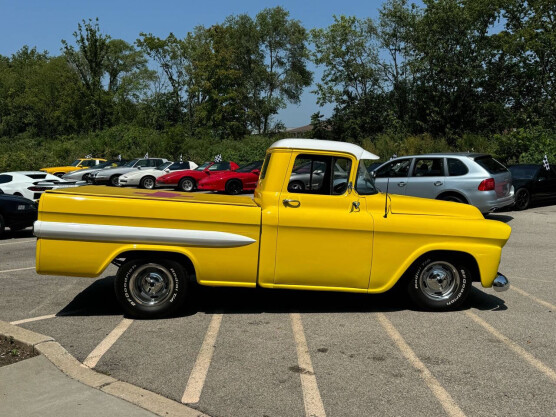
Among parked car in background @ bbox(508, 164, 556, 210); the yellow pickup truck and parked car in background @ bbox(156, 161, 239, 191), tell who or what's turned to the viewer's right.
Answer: the yellow pickup truck

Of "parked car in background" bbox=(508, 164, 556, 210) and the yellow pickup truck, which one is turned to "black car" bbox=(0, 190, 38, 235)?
the parked car in background

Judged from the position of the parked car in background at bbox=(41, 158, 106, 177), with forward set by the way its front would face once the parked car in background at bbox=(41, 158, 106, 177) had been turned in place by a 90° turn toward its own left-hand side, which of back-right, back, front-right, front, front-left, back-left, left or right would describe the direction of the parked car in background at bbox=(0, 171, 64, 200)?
front-right

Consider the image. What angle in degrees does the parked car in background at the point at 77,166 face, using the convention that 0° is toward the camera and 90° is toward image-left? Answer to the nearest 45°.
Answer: approximately 45°

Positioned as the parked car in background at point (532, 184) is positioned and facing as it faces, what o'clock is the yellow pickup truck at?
The yellow pickup truck is roughly at 11 o'clock from the parked car in background.

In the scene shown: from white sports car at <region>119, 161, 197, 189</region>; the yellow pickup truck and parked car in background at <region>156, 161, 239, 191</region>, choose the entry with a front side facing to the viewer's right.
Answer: the yellow pickup truck

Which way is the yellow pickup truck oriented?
to the viewer's right

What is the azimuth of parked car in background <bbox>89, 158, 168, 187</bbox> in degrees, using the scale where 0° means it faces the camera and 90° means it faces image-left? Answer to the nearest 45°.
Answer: approximately 45°

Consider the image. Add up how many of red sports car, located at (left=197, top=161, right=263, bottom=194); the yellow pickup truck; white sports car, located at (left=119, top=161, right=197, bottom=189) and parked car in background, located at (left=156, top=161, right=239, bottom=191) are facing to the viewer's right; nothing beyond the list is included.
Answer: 1

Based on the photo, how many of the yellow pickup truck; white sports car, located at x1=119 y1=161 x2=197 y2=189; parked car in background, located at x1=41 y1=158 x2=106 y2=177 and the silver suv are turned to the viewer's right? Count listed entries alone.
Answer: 1

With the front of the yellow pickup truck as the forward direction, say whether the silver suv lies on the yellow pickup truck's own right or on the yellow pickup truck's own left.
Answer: on the yellow pickup truck's own left

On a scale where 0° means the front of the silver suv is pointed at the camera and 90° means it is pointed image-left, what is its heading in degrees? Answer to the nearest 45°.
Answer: approximately 135°

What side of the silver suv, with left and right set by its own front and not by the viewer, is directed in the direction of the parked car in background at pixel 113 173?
front
